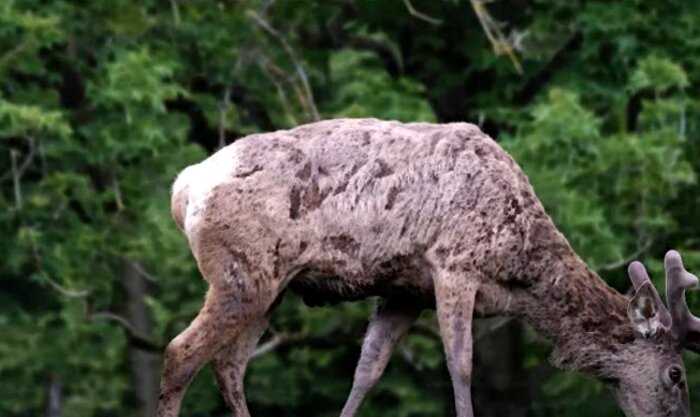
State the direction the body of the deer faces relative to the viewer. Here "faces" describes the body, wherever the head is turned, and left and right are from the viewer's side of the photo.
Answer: facing to the right of the viewer
